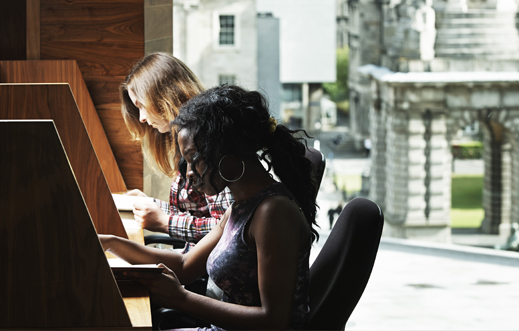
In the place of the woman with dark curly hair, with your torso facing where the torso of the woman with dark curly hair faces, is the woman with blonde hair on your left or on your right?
on your right

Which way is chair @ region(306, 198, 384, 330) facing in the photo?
to the viewer's left

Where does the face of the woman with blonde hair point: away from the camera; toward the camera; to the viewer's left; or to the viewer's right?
to the viewer's left

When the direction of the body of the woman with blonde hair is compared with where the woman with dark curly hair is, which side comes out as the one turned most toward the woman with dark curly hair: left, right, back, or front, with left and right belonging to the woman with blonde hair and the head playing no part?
left

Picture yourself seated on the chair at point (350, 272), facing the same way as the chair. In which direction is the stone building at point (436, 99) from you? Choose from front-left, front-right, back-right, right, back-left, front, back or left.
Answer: right

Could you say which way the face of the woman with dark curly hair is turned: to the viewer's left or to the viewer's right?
to the viewer's left

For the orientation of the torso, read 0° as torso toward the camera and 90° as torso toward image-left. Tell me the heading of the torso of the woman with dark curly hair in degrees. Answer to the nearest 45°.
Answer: approximately 90°

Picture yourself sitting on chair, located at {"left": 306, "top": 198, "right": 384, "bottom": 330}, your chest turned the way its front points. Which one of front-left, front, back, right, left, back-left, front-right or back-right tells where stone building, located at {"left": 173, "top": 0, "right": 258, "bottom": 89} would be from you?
right

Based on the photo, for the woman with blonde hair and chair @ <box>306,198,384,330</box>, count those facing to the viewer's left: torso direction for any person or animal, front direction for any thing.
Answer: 2

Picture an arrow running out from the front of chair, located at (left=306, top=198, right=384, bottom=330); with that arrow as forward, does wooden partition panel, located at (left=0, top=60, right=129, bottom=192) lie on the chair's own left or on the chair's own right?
on the chair's own right
